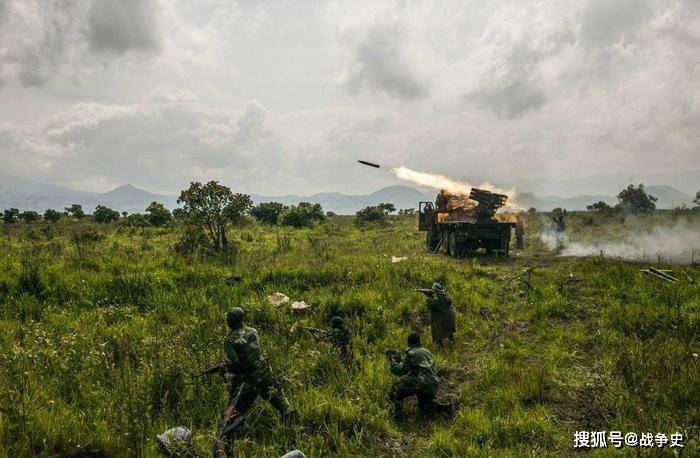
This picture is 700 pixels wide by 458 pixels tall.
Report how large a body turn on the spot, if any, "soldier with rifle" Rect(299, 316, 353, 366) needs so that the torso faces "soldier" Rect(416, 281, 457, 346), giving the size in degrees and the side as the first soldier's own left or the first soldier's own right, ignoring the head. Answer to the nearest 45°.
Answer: approximately 135° to the first soldier's own right

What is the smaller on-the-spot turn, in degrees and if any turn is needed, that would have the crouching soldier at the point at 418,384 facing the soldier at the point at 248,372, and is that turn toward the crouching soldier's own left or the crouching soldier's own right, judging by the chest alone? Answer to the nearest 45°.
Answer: approximately 90° to the crouching soldier's own left

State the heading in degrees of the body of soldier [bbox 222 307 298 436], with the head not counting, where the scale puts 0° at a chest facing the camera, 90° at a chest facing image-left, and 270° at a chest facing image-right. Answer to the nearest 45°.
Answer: approximately 135°

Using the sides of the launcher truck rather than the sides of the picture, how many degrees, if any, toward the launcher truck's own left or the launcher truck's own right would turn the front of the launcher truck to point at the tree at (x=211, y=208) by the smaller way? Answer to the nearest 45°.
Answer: approximately 45° to the launcher truck's own left

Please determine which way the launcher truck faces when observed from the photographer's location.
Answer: facing away from the viewer and to the left of the viewer

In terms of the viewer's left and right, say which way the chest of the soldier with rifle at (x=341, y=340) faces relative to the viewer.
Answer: facing to the left of the viewer

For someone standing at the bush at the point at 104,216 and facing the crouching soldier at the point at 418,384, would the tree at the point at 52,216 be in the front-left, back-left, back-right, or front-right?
back-right

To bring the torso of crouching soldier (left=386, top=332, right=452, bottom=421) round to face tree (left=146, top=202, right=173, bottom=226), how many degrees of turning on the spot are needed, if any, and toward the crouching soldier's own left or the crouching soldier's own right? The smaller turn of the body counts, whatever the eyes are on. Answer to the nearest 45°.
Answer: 0° — they already face it

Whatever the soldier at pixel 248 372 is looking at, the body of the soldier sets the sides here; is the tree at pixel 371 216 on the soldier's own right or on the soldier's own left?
on the soldier's own right
